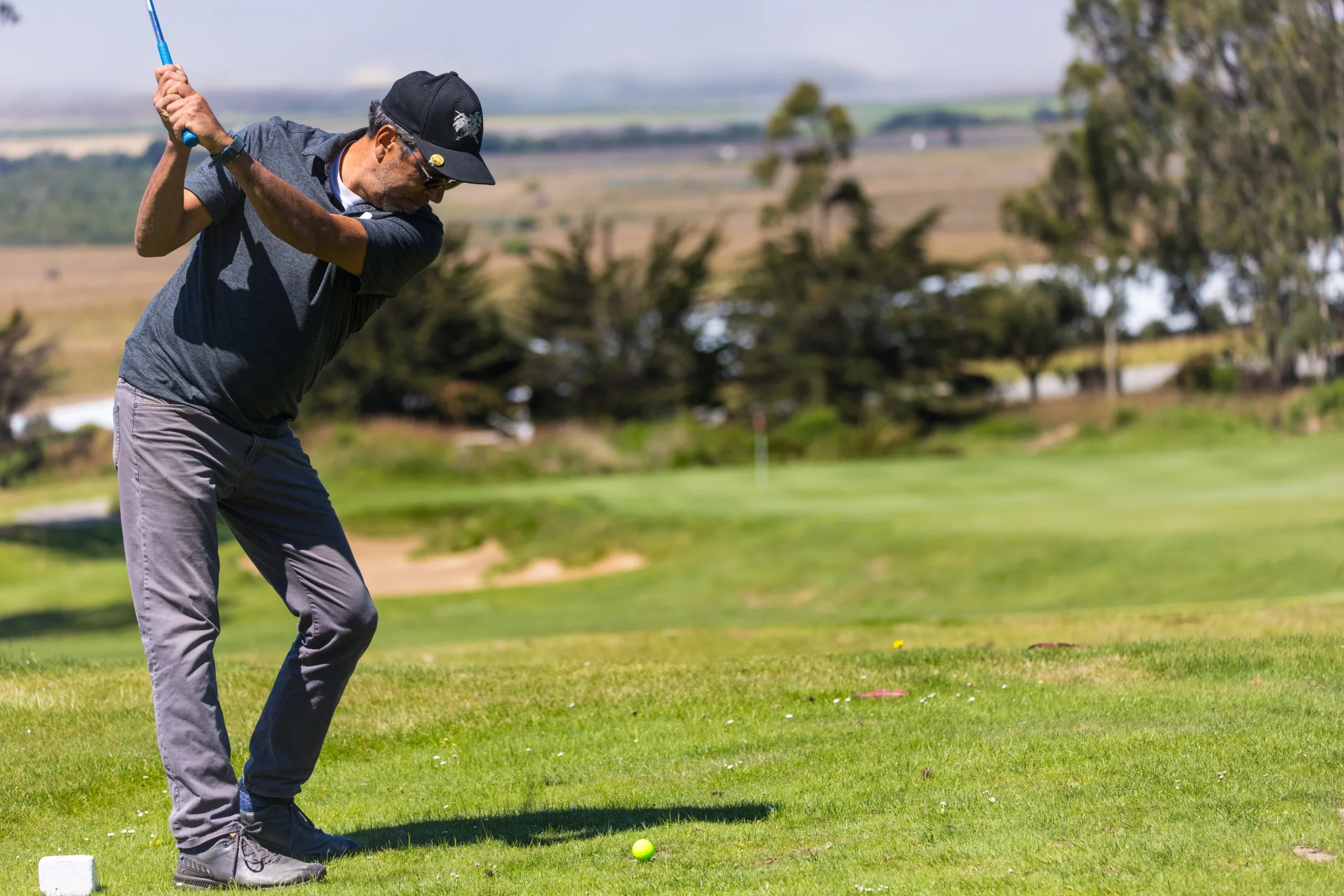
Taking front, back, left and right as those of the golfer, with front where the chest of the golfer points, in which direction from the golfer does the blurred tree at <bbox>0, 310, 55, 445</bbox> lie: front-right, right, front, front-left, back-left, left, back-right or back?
back-left

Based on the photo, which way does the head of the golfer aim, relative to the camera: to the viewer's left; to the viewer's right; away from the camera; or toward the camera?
to the viewer's right

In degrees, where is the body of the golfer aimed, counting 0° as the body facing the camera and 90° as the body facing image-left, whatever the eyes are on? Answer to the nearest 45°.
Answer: approximately 315°
